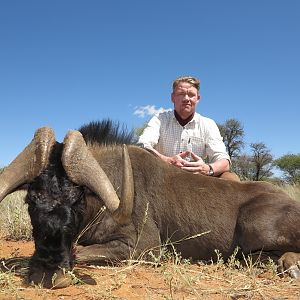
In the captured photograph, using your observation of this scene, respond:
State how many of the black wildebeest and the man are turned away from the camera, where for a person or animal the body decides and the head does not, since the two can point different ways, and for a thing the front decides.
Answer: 0

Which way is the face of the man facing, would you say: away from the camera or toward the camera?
toward the camera

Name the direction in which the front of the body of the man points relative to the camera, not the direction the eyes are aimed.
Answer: toward the camera

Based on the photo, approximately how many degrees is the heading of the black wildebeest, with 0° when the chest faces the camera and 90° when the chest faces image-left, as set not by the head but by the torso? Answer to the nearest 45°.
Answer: approximately 45°

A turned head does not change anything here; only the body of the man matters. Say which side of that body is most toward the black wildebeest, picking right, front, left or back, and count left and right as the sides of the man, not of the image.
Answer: front
